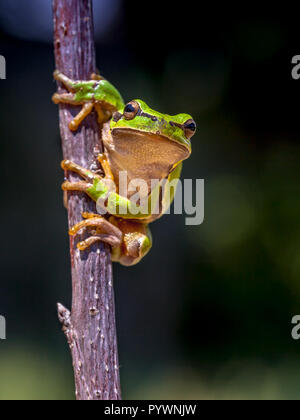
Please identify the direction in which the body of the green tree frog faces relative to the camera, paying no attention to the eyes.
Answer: toward the camera
